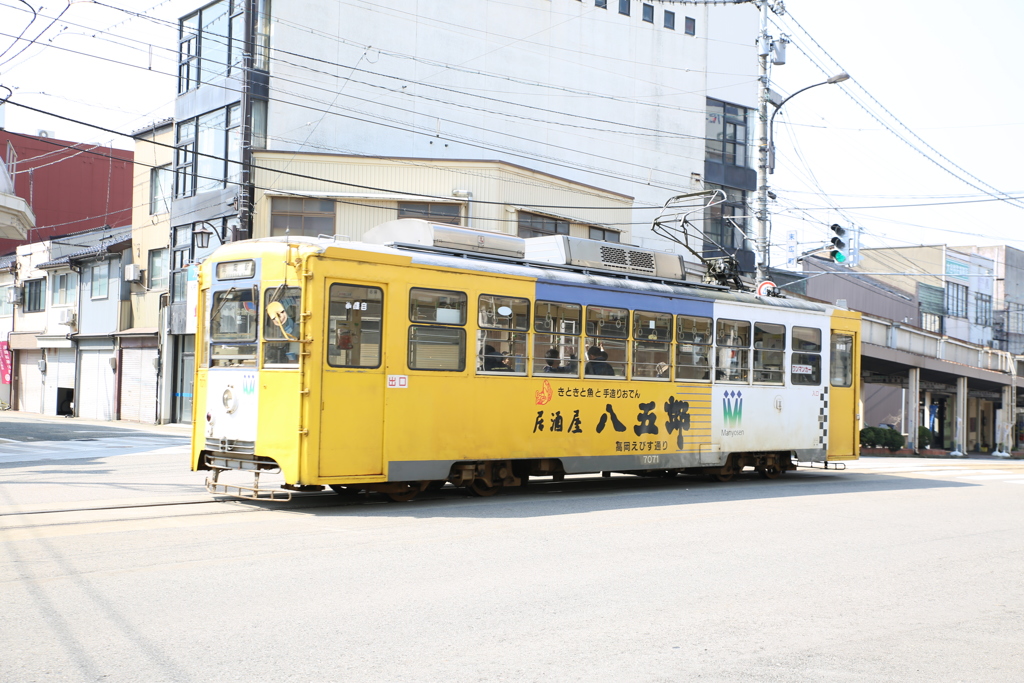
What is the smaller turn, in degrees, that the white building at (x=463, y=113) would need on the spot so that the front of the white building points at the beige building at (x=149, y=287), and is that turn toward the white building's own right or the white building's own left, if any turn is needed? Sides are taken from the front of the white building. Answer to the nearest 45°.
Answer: approximately 45° to the white building's own right

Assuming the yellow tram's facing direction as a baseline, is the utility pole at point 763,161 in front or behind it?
behind

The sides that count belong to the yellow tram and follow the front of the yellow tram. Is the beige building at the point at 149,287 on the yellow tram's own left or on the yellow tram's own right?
on the yellow tram's own right

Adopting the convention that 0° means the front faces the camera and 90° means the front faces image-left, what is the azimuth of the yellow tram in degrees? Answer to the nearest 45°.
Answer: approximately 45°

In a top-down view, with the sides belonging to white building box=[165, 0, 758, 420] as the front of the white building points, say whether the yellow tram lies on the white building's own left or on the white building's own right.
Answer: on the white building's own left

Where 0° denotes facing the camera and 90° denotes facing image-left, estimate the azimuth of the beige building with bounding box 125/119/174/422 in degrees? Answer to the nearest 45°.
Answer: approximately 45°

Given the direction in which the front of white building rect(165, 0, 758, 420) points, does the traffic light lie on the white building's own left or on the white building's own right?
on the white building's own left
